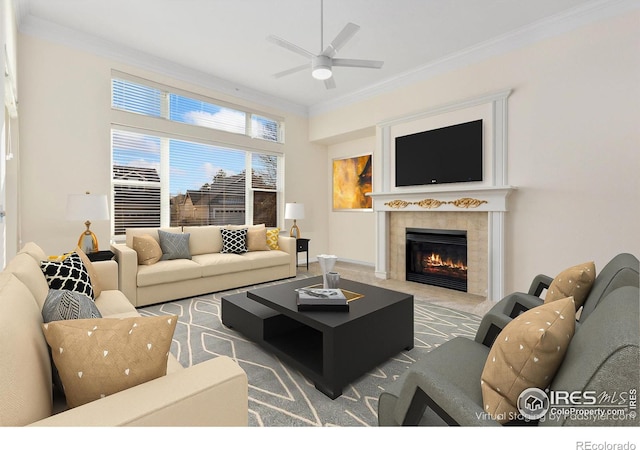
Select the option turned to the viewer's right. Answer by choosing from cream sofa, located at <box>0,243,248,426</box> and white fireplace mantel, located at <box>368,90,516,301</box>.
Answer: the cream sofa

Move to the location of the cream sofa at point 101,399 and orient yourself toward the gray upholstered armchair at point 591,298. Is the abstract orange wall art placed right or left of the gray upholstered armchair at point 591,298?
left

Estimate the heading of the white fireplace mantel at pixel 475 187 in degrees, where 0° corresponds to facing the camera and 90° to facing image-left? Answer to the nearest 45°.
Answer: approximately 45°

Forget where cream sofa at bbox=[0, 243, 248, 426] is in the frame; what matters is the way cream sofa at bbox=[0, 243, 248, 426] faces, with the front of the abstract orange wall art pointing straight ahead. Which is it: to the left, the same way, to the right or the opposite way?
the opposite way

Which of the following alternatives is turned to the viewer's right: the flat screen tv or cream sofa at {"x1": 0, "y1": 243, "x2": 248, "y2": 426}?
the cream sofa

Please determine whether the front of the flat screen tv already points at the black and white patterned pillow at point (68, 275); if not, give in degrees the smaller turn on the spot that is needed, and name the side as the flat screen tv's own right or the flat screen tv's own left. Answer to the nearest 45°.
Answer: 0° — it already faces it

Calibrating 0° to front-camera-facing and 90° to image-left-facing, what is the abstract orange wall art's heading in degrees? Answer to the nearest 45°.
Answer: approximately 45°

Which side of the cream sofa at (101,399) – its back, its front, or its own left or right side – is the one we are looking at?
right

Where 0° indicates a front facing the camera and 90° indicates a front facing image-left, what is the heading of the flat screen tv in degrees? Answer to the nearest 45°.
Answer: approximately 45°

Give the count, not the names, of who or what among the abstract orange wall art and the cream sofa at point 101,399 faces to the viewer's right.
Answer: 1

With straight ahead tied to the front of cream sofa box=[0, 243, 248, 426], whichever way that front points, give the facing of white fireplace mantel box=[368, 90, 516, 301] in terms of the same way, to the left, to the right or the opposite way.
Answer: the opposite way
